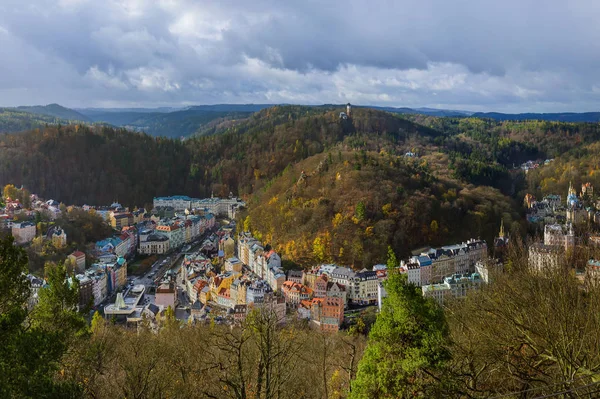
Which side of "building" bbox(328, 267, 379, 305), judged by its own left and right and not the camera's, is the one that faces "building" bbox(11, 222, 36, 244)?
right

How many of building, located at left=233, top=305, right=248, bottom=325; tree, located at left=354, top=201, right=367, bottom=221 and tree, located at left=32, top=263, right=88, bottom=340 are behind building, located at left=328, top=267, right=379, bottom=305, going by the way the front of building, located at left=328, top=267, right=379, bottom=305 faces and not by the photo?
1

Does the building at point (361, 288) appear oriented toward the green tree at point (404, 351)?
yes

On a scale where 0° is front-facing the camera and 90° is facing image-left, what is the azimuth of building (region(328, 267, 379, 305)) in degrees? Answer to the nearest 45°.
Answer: approximately 0°

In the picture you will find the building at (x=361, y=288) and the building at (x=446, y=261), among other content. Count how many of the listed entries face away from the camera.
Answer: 0

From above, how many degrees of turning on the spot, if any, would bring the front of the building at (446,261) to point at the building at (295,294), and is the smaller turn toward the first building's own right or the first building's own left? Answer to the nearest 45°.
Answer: approximately 90° to the first building's own right

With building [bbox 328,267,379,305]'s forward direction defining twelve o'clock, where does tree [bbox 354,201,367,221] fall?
The tree is roughly at 6 o'clock from the building.

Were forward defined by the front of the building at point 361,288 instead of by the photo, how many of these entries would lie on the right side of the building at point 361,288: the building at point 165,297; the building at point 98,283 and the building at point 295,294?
3

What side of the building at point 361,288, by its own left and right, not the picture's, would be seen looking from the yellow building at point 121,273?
right

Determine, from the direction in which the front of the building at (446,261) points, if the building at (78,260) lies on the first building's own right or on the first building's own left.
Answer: on the first building's own right

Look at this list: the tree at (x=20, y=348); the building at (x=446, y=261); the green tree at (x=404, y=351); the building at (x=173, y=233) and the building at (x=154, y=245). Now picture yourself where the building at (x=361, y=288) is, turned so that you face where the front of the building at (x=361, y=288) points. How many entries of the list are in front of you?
2

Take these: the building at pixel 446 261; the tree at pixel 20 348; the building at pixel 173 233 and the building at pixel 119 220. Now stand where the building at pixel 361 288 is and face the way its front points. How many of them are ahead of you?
1

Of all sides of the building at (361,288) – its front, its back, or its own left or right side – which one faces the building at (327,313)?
front
